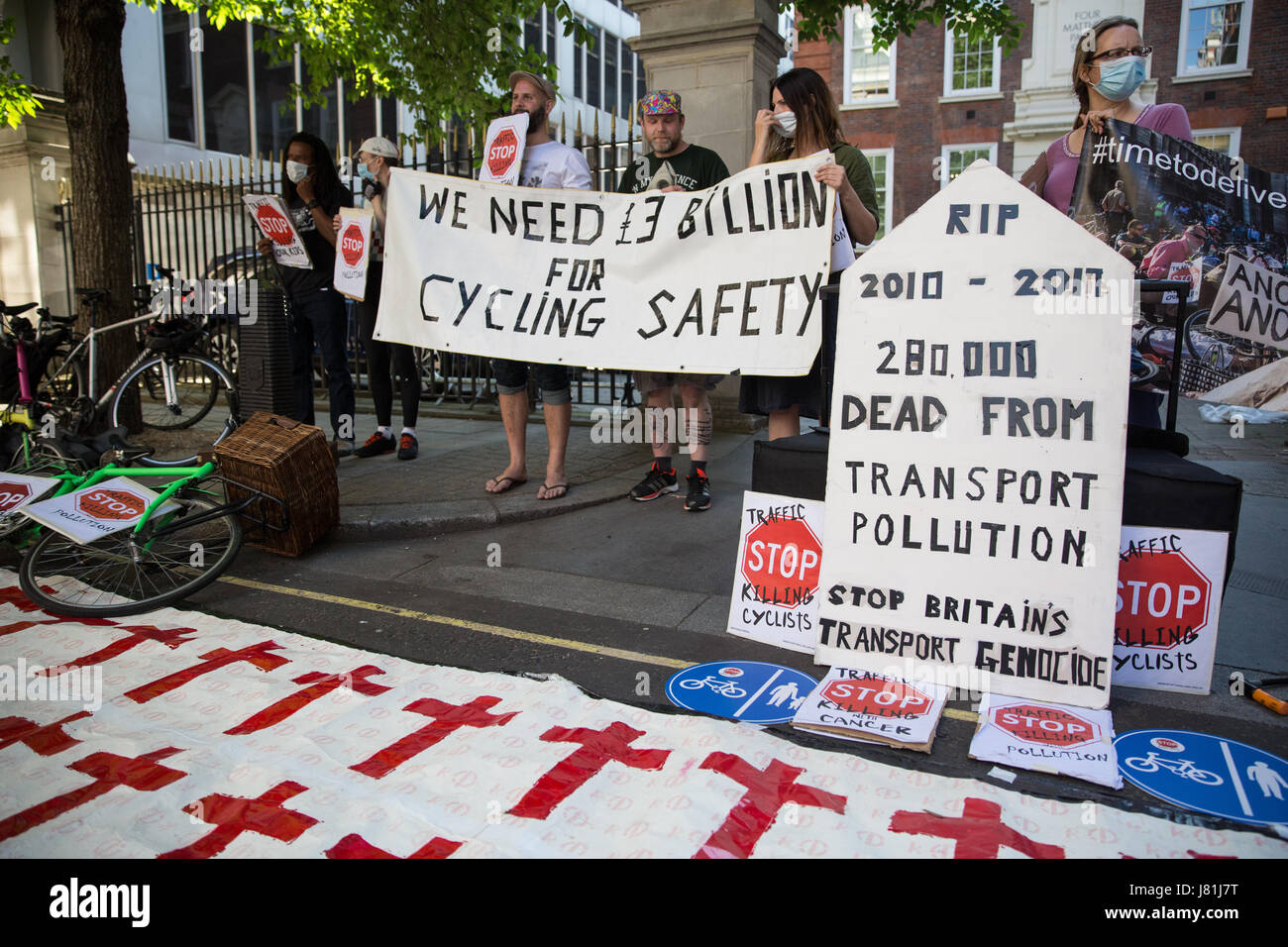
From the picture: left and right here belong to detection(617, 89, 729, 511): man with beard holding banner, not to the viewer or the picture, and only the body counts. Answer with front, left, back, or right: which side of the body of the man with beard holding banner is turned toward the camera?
front

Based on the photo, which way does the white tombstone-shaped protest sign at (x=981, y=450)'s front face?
toward the camera

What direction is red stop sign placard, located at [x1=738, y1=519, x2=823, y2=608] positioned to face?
toward the camera

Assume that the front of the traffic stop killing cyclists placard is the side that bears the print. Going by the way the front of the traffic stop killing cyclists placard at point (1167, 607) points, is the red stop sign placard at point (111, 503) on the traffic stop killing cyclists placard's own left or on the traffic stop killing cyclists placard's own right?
on the traffic stop killing cyclists placard's own right

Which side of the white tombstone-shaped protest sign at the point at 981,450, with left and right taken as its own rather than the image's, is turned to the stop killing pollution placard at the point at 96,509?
right

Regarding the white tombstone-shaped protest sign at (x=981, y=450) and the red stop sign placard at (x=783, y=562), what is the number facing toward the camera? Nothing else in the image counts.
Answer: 2

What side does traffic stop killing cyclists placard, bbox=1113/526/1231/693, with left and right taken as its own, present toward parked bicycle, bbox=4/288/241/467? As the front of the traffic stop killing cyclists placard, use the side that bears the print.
right

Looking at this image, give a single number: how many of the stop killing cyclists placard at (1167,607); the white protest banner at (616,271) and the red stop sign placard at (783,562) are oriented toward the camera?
3

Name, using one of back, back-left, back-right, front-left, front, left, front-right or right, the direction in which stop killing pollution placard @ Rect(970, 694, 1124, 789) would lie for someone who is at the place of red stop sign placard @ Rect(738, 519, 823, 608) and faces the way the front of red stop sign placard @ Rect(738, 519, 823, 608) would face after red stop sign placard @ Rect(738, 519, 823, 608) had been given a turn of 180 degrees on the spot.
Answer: back-right

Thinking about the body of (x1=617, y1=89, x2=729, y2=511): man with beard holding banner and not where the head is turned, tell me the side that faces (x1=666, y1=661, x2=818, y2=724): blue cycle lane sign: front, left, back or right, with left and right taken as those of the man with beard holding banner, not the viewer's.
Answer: front

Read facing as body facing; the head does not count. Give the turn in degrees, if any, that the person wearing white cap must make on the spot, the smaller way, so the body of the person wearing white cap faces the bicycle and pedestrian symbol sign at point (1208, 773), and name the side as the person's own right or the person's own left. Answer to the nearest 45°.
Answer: approximately 45° to the person's own left
